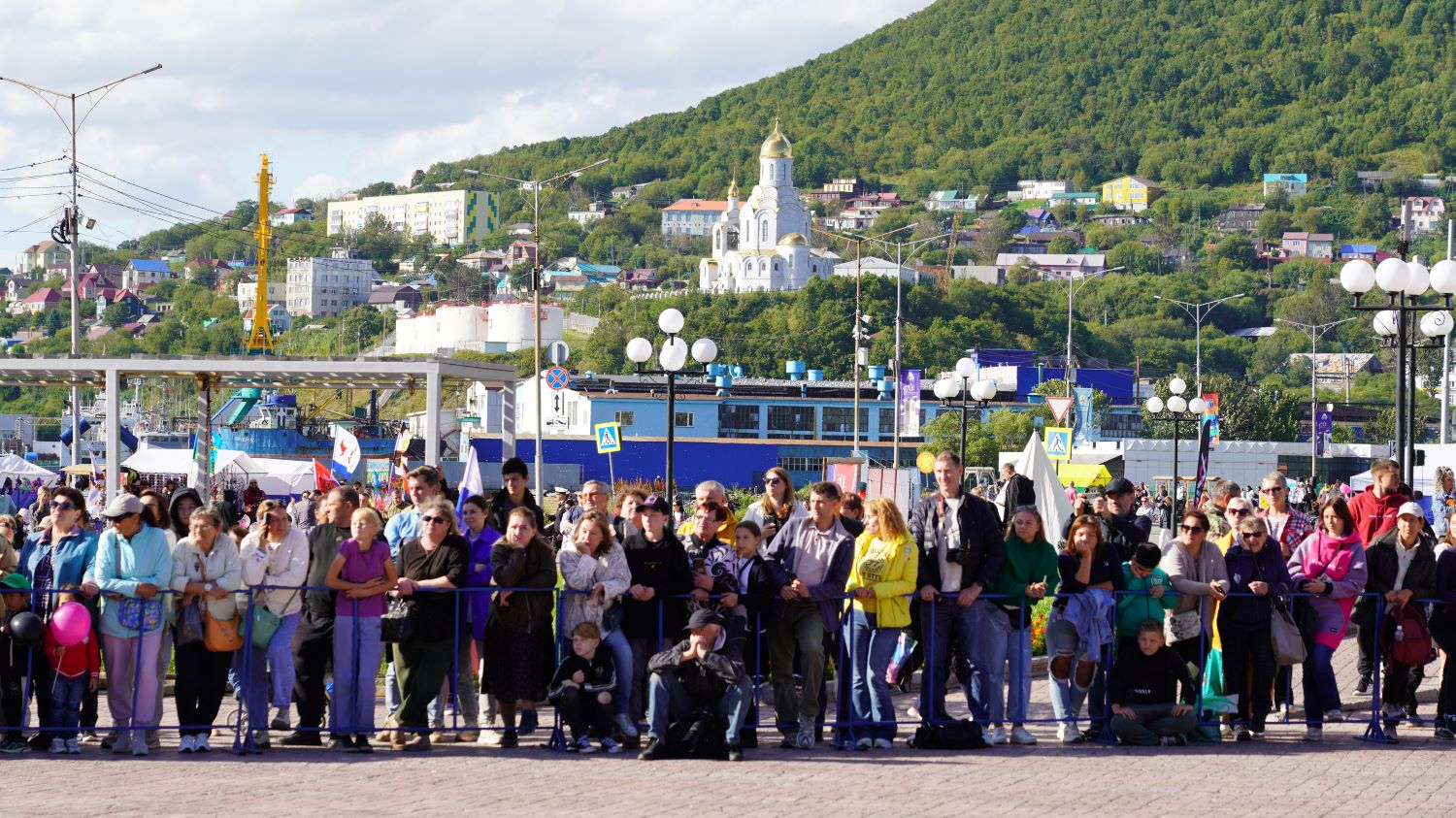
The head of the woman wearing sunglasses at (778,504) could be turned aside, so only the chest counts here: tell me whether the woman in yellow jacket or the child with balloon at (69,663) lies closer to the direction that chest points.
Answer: the woman in yellow jacket

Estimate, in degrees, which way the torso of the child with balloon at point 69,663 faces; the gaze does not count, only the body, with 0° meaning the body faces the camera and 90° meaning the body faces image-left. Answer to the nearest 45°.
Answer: approximately 0°

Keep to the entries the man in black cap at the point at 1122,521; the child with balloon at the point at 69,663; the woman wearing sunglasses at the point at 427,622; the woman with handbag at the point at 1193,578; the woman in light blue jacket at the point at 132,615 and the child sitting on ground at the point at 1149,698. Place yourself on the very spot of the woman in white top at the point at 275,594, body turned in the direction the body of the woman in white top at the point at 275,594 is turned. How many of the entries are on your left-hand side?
4

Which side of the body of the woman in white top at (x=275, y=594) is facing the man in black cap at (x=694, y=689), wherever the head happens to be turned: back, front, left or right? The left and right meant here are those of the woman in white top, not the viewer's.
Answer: left

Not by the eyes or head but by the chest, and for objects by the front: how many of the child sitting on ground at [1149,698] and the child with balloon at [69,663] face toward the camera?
2

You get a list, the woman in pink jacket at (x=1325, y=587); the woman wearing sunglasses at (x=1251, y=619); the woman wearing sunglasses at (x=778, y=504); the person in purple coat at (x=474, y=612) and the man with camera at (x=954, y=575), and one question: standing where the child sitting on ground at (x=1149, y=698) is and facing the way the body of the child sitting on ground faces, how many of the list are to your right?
3

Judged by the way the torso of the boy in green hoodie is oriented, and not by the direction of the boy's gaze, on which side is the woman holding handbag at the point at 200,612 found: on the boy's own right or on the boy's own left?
on the boy's own right
